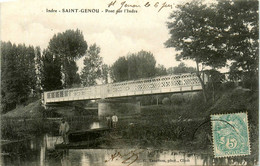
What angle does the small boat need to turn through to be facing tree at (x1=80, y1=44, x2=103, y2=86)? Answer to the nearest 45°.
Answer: approximately 90° to its left

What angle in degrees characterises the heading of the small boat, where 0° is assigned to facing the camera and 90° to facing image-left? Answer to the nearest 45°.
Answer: approximately 270°
